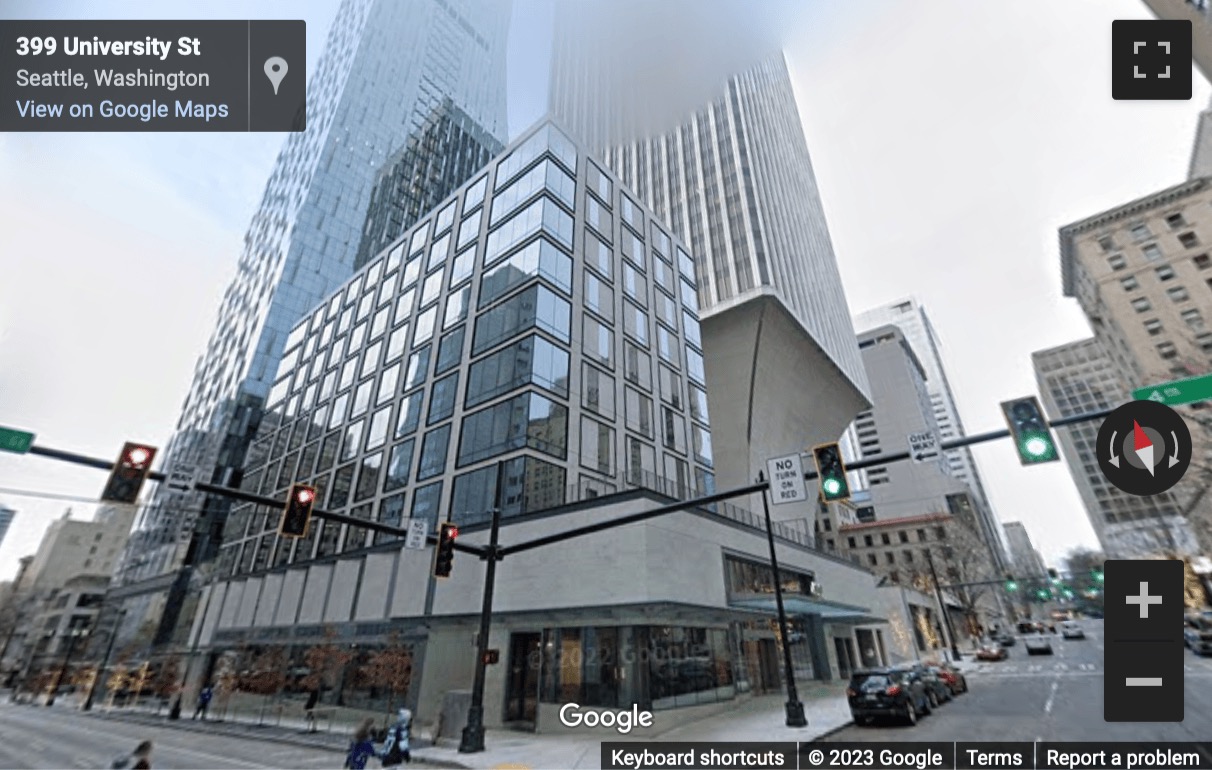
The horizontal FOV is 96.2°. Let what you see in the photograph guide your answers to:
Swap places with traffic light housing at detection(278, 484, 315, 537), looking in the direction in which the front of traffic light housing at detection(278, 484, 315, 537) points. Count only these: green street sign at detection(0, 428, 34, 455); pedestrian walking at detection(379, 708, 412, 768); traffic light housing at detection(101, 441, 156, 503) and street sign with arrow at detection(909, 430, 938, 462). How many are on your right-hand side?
2

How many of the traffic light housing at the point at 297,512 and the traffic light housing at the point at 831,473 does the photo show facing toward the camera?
2

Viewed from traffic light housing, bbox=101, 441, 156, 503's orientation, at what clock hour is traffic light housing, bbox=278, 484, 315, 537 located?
traffic light housing, bbox=278, 484, 315, 537 is roughly at 9 o'clock from traffic light housing, bbox=101, 441, 156, 503.

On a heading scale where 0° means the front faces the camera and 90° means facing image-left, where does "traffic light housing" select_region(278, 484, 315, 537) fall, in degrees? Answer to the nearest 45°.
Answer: approximately 0°

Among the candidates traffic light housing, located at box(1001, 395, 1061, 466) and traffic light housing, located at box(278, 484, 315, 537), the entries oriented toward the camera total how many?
2

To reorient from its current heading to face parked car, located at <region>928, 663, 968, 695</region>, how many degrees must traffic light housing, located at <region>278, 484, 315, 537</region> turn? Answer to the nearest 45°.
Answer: approximately 90° to its left

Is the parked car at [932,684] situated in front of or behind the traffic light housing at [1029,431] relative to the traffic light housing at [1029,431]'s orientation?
behind

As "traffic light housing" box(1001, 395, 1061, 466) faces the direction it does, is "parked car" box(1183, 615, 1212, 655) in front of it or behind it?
behind

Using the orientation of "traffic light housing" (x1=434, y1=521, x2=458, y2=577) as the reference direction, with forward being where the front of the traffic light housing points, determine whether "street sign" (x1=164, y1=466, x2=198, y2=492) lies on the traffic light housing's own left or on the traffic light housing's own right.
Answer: on the traffic light housing's own right
